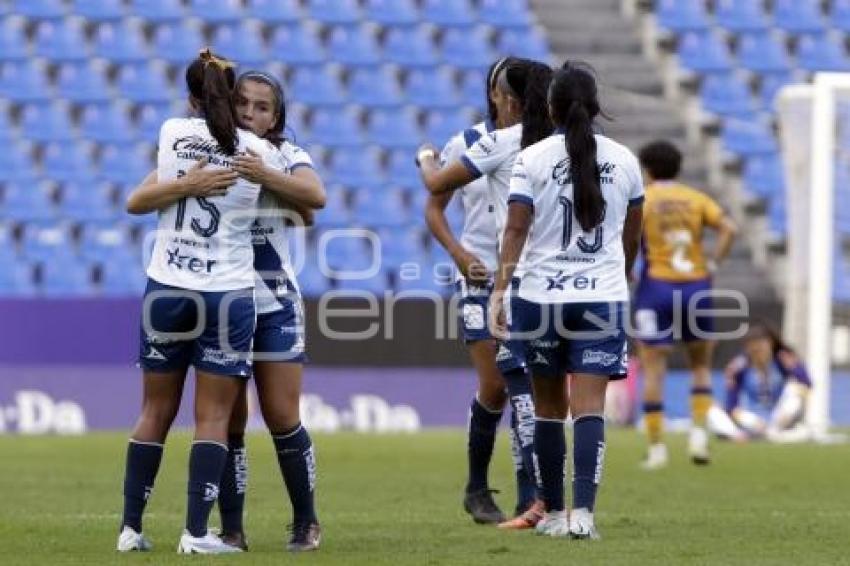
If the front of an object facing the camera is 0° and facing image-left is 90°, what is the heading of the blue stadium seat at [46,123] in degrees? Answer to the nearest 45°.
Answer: approximately 0°

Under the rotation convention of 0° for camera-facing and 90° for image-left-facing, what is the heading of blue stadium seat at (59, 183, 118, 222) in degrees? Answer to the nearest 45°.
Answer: approximately 0°

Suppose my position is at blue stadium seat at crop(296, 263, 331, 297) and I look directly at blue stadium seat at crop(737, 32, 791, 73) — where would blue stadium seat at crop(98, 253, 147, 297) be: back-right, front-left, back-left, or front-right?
back-left

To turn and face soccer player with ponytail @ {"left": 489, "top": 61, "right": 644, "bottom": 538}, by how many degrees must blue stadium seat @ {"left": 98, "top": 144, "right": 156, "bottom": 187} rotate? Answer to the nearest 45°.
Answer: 0° — it already faces them

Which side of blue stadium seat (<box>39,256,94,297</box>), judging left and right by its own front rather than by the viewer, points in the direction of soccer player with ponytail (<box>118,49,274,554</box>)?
front

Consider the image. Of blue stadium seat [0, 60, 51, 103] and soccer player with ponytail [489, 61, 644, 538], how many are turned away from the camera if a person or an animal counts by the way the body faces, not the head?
1

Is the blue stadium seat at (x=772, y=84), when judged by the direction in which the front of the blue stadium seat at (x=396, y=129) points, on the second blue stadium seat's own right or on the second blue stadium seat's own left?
on the second blue stadium seat's own left

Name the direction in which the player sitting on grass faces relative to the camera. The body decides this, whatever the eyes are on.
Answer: toward the camera

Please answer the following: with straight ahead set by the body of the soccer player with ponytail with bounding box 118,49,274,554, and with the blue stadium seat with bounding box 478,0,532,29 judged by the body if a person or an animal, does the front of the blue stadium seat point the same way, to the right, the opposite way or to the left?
the opposite way

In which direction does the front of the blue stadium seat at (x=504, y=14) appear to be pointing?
toward the camera

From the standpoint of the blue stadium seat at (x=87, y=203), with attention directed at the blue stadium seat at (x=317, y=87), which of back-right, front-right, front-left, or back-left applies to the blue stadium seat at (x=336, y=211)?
front-right

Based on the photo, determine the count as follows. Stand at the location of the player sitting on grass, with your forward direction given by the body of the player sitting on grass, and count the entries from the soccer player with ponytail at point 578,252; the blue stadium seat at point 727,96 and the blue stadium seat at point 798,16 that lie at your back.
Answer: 2

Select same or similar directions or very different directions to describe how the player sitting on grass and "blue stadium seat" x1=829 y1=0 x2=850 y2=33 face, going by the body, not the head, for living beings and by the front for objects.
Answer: same or similar directions

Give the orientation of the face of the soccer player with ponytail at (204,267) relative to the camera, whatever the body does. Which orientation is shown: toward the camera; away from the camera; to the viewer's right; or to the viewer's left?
away from the camera

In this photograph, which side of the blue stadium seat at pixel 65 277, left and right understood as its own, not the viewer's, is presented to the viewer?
front
